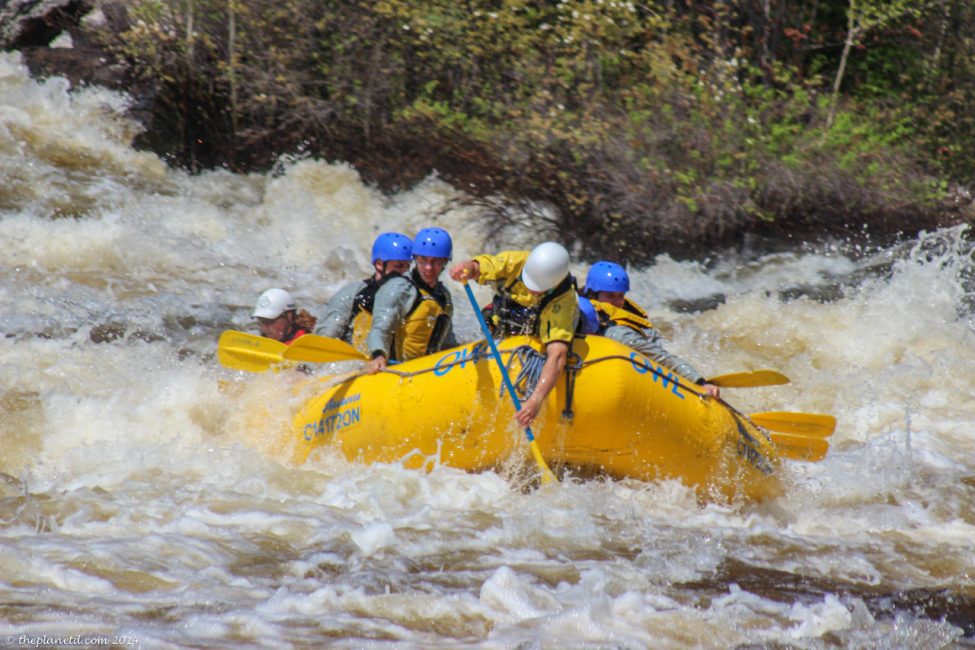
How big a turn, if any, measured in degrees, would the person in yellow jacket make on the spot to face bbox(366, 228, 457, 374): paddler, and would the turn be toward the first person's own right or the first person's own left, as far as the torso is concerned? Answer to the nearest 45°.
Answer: approximately 90° to the first person's own right

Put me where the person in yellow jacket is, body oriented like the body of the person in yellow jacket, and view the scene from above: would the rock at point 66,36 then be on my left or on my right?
on my right

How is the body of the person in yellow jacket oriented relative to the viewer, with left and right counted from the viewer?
facing the viewer and to the left of the viewer

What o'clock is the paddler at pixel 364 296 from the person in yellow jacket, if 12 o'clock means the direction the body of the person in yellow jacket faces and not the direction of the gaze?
The paddler is roughly at 3 o'clock from the person in yellow jacket.

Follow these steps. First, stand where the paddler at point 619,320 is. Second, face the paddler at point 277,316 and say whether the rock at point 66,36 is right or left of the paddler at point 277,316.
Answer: right

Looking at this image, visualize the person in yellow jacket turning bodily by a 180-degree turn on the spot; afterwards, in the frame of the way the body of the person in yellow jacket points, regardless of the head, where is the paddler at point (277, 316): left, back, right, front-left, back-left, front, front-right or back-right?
left
